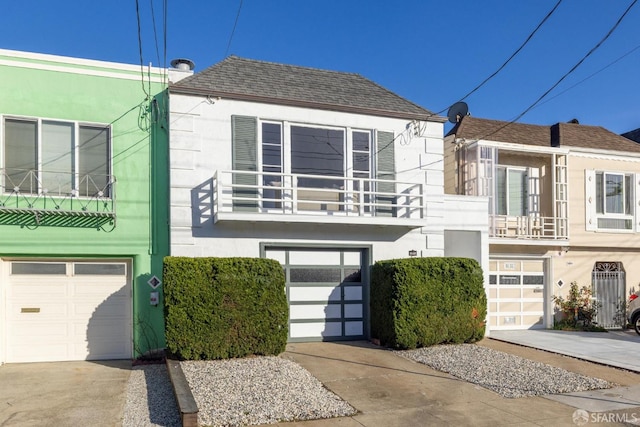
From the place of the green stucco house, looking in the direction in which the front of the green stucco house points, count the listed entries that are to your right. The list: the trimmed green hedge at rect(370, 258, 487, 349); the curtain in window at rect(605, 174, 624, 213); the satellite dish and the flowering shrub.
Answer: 0

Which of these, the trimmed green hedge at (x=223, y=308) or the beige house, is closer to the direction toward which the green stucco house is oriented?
the trimmed green hedge

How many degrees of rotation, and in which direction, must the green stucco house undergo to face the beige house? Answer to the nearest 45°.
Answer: approximately 90° to its left

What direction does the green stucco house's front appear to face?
toward the camera

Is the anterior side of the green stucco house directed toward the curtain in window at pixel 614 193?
no

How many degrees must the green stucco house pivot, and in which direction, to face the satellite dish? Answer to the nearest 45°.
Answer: approximately 90° to its left

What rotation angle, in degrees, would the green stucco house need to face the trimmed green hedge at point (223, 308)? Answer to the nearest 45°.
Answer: approximately 45° to its left

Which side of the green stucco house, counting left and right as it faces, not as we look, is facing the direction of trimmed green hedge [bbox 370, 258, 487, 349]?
left

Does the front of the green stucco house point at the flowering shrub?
no

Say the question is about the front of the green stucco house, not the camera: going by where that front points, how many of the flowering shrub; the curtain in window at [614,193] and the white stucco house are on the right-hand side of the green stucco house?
0

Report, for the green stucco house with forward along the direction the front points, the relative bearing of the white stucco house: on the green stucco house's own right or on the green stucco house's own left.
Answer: on the green stucco house's own left
